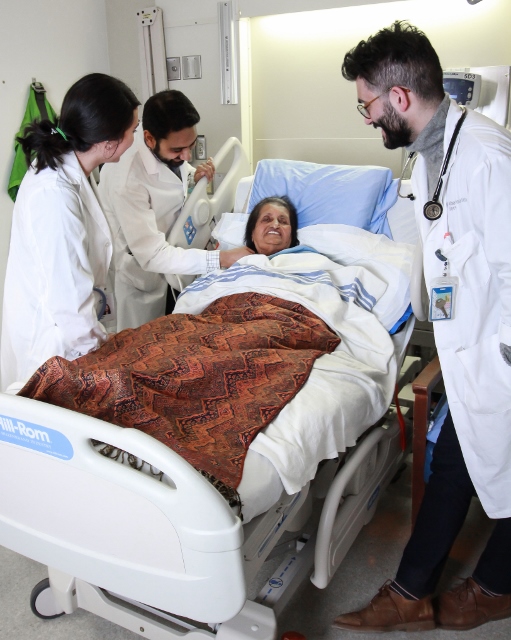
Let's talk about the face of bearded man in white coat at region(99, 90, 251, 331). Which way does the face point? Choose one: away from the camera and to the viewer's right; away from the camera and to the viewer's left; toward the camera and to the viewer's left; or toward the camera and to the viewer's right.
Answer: toward the camera and to the viewer's right

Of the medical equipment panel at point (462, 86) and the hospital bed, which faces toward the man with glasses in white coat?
the medical equipment panel

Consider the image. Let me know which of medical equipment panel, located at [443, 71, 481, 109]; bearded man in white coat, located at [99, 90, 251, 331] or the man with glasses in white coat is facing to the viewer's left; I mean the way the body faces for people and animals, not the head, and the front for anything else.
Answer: the man with glasses in white coat

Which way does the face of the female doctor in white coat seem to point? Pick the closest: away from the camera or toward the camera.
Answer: away from the camera

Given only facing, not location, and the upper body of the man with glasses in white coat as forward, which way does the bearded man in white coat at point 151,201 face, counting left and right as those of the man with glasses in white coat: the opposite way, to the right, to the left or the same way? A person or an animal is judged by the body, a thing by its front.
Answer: the opposite way

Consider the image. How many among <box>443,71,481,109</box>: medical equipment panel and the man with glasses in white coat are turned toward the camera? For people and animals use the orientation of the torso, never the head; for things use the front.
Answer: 1

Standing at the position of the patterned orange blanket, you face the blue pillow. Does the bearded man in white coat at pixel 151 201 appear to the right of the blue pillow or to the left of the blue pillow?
left

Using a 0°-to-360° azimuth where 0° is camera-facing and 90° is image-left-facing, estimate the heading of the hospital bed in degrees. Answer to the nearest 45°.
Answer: approximately 45°

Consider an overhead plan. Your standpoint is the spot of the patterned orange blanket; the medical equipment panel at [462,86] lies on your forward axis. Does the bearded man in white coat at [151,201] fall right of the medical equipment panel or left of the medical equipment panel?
left

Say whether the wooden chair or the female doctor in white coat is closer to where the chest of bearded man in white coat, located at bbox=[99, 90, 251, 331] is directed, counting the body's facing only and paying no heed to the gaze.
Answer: the wooden chair

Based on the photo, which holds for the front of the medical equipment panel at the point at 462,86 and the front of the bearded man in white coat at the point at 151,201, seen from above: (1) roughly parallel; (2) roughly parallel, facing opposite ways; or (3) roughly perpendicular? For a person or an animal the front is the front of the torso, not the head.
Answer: roughly perpendicular

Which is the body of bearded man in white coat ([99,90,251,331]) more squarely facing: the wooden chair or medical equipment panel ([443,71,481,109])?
the wooden chair

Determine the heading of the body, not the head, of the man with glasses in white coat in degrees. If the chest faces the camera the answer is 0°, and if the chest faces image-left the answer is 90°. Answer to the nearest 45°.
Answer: approximately 90°
